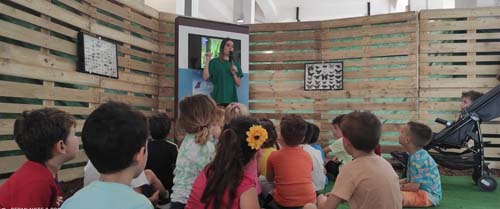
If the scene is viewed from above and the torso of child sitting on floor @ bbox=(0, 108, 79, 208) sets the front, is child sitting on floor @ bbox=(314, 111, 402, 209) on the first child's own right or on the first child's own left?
on the first child's own right

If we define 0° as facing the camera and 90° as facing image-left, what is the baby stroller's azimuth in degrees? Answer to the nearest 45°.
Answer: approximately 90°

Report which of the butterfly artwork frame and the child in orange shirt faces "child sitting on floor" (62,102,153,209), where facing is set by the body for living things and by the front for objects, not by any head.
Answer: the butterfly artwork frame

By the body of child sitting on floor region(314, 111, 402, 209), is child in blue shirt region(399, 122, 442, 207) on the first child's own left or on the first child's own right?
on the first child's own right

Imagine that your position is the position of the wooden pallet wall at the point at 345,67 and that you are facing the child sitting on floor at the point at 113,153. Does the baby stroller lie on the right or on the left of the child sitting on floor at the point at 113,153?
left

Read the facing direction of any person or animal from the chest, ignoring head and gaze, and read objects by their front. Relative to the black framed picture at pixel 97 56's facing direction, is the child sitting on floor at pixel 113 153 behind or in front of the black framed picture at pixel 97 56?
in front

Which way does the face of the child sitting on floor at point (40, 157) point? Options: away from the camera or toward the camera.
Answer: away from the camera

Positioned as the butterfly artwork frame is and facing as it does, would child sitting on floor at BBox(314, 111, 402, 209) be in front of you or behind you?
in front

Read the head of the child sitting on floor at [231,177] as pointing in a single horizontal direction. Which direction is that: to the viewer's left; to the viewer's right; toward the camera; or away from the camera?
away from the camera

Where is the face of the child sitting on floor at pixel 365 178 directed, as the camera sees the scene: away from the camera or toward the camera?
away from the camera

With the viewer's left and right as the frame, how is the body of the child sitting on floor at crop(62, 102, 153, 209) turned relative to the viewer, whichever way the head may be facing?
facing away from the viewer and to the right of the viewer

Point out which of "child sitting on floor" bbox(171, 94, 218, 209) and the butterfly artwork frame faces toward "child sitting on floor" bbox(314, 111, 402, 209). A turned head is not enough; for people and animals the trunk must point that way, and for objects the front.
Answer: the butterfly artwork frame
